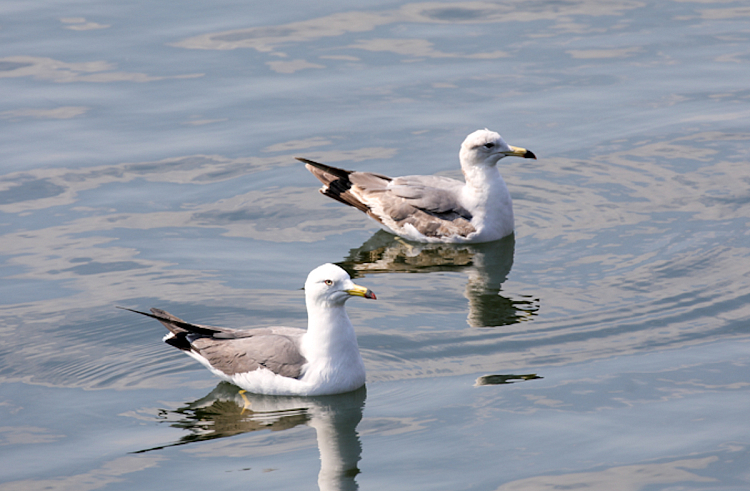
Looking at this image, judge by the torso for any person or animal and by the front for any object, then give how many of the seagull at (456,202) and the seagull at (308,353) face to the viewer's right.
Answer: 2

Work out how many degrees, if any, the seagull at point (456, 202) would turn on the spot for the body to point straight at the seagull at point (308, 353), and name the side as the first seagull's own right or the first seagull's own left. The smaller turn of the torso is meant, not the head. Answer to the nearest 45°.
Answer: approximately 90° to the first seagull's own right

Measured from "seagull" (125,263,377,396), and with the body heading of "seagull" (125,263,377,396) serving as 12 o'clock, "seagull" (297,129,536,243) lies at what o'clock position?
"seagull" (297,129,536,243) is roughly at 10 o'clock from "seagull" (125,263,377,396).

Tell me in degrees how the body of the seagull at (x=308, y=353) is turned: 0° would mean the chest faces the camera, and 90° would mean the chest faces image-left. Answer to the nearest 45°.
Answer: approximately 270°

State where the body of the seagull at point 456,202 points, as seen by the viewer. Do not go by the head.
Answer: to the viewer's right
